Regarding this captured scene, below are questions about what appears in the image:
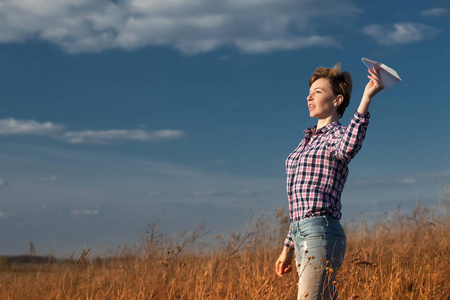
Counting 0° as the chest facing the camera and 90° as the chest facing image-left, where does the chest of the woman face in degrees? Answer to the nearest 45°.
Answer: approximately 45°
